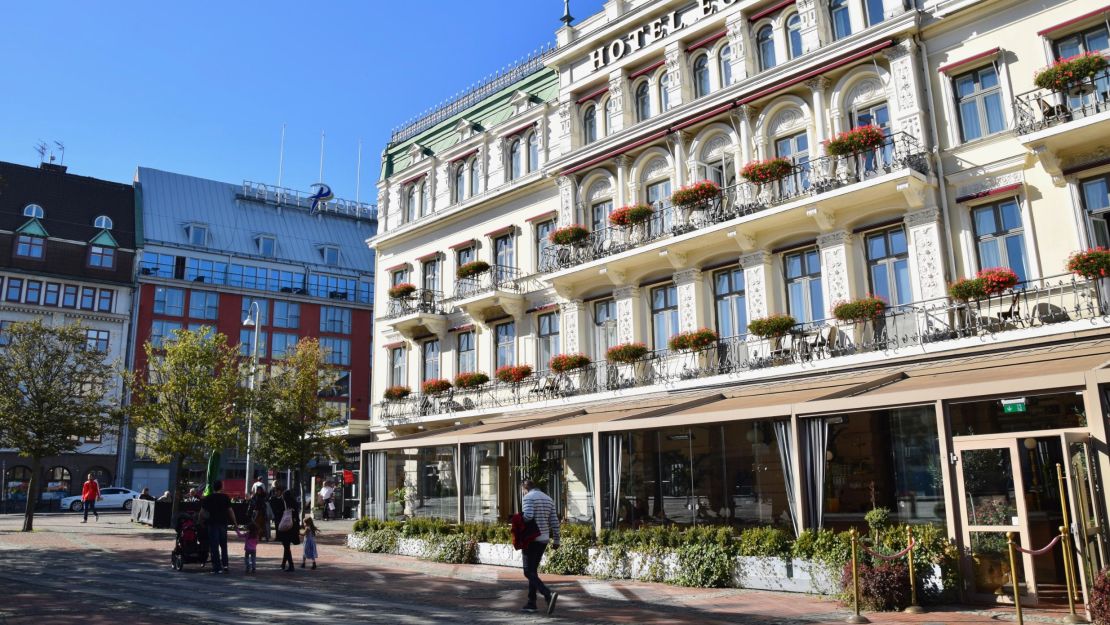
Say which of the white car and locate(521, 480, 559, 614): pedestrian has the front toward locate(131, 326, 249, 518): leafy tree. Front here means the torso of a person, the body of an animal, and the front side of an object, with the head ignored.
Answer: the pedestrian

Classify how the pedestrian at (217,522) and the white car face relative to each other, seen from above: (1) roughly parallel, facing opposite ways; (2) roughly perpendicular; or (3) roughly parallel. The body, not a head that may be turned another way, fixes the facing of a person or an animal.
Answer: roughly perpendicular

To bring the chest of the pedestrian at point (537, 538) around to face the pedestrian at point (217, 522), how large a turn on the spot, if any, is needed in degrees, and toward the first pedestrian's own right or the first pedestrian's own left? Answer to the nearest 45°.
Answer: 0° — they already face them

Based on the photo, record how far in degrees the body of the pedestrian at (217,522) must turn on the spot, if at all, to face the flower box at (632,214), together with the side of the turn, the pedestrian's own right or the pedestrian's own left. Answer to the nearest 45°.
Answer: approximately 90° to the pedestrian's own right

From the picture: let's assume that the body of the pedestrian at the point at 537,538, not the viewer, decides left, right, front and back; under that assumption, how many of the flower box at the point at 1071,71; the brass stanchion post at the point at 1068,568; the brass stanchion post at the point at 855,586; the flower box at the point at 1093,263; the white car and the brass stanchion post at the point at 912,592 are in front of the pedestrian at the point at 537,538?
1

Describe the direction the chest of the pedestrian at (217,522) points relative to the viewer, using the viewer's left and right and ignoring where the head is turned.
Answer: facing away from the viewer

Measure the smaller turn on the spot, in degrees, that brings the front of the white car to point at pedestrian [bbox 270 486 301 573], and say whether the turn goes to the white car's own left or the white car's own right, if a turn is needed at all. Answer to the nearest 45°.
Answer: approximately 90° to the white car's own left

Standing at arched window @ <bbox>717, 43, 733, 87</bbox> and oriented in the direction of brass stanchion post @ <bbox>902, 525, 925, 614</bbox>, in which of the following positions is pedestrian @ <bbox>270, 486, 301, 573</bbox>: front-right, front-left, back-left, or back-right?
front-right

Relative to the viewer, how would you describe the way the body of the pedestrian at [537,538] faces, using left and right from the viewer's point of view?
facing away from the viewer and to the left of the viewer

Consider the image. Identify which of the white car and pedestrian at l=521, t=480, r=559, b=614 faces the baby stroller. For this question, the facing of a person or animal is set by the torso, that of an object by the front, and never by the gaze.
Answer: the pedestrian

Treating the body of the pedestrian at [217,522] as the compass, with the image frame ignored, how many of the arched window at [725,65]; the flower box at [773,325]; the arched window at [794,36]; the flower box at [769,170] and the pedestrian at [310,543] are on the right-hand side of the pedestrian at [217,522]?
5

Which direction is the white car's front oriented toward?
to the viewer's left

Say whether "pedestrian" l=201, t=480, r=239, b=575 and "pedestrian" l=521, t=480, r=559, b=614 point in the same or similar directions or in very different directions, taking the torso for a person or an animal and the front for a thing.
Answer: same or similar directions

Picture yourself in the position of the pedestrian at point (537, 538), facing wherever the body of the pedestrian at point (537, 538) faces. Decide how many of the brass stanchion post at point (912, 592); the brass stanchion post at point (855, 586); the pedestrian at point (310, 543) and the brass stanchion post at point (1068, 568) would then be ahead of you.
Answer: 1
